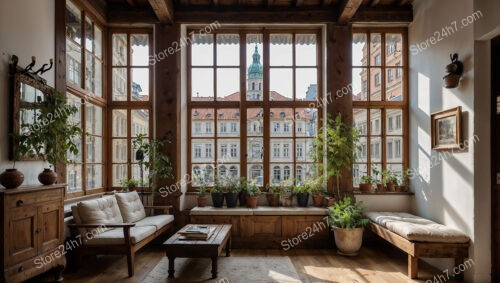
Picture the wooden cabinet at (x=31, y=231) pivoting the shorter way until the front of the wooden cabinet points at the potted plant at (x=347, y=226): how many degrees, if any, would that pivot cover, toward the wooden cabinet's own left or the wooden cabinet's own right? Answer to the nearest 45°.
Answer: approximately 45° to the wooden cabinet's own left

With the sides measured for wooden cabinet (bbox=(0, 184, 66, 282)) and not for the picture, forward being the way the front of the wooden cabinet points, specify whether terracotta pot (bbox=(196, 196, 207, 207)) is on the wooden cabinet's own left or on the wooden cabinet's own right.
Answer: on the wooden cabinet's own left

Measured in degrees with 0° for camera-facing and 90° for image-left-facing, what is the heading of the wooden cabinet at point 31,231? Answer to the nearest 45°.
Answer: approximately 315°

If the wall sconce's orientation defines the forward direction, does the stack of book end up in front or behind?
in front

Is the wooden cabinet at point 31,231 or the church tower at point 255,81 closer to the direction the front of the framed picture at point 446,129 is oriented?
the wooden cabinet

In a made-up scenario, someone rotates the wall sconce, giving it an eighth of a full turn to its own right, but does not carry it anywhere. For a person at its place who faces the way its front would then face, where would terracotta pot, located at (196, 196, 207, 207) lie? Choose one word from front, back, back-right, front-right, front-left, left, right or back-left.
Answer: front

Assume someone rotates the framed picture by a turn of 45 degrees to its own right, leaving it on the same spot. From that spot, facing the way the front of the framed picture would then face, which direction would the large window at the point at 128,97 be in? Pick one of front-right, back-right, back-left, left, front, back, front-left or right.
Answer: front

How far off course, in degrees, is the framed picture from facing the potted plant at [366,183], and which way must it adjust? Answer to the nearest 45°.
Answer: approximately 90° to its right

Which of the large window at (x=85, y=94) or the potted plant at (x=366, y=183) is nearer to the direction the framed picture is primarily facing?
the large window

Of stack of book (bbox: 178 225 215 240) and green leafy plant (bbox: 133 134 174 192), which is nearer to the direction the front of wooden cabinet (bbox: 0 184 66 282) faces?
the stack of book

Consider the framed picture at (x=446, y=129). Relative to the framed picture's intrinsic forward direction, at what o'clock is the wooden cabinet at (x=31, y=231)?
The wooden cabinet is roughly at 12 o'clock from the framed picture.

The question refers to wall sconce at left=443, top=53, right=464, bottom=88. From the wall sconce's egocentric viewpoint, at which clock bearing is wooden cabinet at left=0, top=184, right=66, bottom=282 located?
The wooden cabinet is roughly at 12 o'clock from the wall sconce.

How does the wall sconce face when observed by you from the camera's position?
facing the viewer and to the left of the viewer

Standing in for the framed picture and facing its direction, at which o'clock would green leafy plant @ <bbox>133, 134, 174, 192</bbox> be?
The green leafy plant is roughly at 1 o'clock from the framed picture.

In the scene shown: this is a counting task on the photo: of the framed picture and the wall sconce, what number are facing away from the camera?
0

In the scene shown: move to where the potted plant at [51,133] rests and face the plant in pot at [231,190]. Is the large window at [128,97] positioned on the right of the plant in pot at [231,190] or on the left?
left
